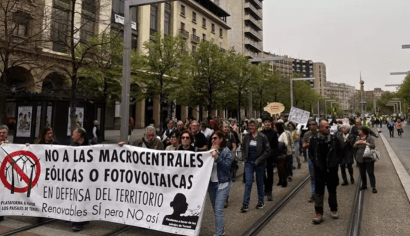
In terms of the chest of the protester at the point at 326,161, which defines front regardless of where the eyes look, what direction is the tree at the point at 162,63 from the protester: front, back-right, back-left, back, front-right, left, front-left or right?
back-right

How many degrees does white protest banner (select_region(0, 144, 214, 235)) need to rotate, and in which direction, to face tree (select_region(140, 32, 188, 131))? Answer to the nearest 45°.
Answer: approximately 180°

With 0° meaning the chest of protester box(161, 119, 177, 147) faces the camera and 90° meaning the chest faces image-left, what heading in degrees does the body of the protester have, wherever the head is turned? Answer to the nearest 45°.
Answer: approximately 45°

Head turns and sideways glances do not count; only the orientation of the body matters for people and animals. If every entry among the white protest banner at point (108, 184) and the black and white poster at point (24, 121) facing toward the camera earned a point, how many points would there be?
2

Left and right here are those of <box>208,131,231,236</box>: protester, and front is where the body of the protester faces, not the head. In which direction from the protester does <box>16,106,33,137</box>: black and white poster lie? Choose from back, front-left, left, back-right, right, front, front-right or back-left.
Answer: right

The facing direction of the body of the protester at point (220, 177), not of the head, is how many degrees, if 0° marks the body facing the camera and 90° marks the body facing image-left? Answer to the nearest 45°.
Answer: approximately 45°

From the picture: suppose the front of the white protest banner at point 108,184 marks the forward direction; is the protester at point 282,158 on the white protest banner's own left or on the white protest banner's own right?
on the white protest banner's own left

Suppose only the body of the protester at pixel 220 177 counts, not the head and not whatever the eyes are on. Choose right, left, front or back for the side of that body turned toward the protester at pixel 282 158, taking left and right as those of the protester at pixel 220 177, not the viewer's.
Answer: back

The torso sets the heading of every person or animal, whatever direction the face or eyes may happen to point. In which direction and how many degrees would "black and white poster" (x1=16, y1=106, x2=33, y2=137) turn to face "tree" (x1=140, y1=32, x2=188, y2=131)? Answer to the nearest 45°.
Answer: approximately 90° to its left

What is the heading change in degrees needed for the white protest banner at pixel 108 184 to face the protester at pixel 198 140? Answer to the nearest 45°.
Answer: approximately 90° to its left
